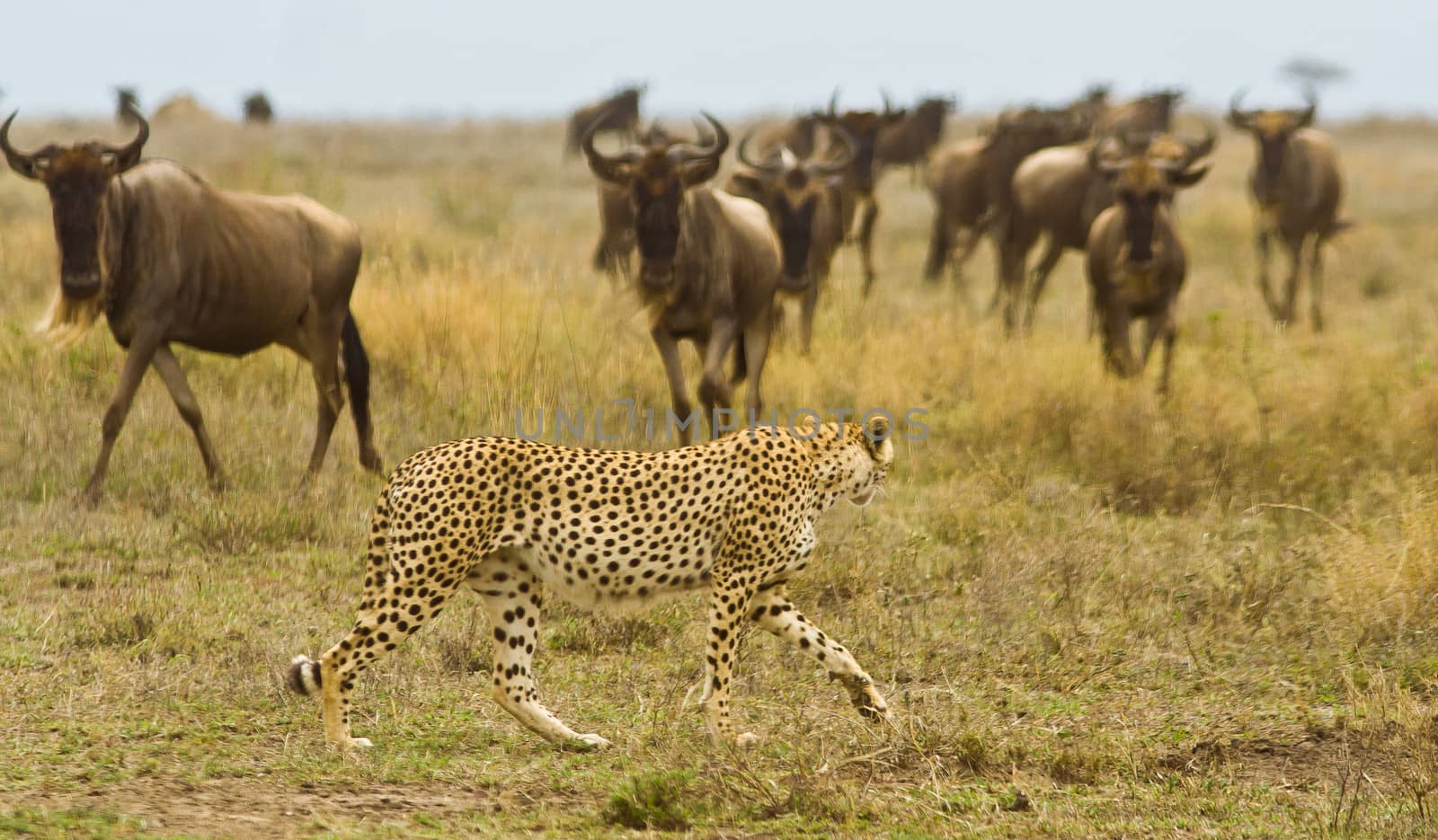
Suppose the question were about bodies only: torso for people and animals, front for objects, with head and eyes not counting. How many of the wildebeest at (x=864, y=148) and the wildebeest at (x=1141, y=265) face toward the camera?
2

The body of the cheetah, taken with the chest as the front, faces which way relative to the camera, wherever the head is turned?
to the viewer's right

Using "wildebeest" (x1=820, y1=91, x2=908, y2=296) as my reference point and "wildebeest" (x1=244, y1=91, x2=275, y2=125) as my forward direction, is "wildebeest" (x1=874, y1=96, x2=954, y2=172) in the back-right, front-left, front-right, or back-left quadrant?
front-right

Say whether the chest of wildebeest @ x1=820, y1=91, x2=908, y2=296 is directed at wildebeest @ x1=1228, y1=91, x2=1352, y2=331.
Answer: no

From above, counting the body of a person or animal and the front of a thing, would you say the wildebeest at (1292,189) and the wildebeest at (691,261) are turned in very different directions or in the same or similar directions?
same or similar directions

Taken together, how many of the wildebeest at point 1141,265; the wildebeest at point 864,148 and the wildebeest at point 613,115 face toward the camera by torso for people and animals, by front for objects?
2

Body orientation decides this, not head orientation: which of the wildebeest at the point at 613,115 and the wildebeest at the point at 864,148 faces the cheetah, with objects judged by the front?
the wildebeest at the point at 864,148

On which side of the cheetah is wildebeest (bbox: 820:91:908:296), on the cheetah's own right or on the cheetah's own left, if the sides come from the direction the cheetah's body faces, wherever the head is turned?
on the cheetah's own left

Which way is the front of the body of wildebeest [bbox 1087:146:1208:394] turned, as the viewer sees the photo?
toward the camera

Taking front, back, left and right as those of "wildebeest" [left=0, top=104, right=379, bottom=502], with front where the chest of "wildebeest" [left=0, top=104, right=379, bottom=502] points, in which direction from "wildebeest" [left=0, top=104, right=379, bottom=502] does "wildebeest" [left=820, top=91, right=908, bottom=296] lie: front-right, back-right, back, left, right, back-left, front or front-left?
back

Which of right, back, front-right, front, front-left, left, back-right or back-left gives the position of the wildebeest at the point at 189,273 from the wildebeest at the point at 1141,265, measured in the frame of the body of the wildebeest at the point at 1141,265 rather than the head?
front-right

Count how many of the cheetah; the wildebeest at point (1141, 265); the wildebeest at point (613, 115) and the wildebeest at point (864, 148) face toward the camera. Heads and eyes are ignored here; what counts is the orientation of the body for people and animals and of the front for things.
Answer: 2

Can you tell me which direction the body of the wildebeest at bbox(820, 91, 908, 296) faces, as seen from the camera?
toward the camera
